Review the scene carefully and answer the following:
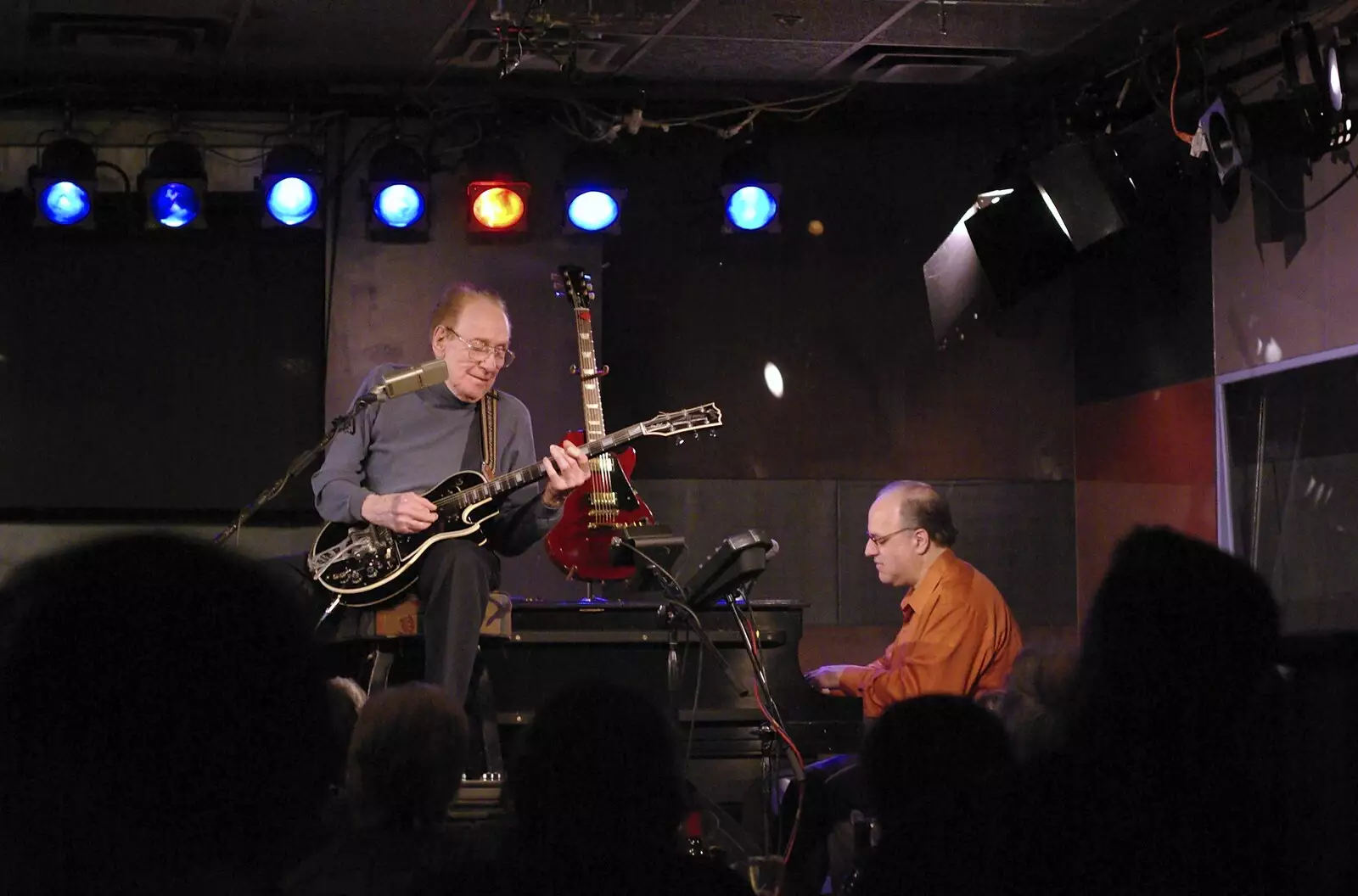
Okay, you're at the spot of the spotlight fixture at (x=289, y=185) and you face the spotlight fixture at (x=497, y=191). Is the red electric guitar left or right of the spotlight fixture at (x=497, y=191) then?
right

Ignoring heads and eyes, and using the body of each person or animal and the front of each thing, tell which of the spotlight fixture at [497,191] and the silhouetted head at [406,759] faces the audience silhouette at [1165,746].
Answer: the spotlight fixture

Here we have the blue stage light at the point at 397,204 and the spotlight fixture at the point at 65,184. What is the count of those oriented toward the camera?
2

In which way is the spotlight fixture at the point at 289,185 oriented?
toward the camera

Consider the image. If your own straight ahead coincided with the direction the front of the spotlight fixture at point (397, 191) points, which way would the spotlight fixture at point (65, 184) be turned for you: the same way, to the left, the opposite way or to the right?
the same way

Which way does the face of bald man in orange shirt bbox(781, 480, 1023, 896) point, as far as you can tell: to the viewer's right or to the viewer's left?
to the viewer's left

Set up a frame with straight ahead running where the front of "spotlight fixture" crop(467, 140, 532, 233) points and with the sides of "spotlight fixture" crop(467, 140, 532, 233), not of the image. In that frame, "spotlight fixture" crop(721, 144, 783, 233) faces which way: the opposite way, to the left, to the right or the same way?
the same way

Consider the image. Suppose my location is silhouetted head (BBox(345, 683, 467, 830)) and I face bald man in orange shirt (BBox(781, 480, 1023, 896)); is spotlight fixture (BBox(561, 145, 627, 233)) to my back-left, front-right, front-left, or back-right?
front-left

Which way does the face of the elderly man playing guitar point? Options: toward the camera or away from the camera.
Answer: toward the camera

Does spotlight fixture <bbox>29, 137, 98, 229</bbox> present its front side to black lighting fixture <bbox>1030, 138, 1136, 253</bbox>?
no

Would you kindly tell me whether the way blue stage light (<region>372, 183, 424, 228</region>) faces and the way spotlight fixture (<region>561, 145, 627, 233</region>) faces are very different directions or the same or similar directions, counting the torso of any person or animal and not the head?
same or similar directions

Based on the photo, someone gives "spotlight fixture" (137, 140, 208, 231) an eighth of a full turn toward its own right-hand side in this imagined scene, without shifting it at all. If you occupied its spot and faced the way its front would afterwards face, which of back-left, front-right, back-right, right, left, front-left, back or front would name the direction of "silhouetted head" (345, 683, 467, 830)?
front-left

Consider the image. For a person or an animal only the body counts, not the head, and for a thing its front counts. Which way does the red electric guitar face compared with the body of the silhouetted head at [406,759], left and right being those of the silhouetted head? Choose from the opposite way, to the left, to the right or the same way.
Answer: the opposite way

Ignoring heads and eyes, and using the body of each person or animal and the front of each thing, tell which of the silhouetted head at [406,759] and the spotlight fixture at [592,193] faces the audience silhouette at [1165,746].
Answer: the spotlight fixture

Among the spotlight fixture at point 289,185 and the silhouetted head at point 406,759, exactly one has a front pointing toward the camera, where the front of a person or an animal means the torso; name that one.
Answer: the spotlight fixture

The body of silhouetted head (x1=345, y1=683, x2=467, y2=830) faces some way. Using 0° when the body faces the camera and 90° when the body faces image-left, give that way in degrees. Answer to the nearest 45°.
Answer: approximately 180°

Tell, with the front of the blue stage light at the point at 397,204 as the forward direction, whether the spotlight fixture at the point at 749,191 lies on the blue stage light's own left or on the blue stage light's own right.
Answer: on the blue stage light's own left
